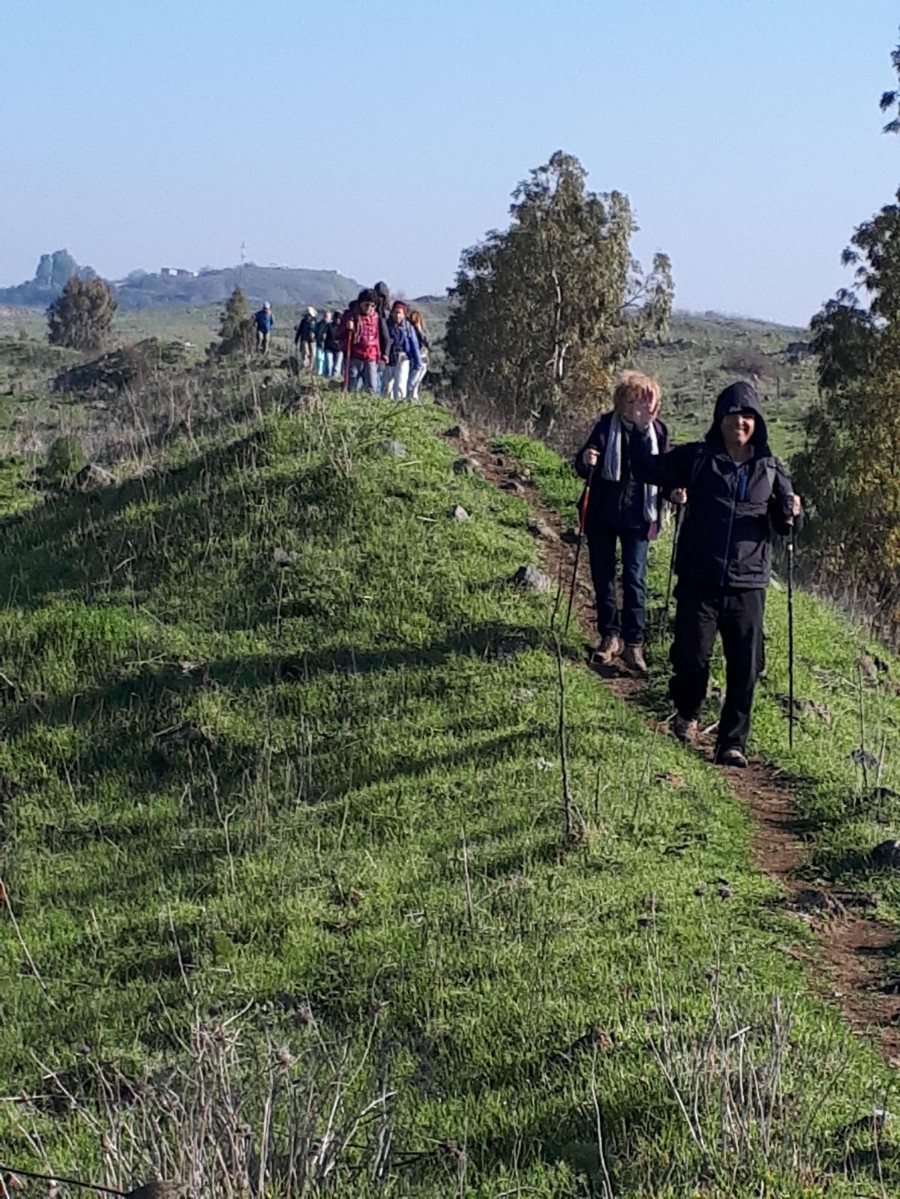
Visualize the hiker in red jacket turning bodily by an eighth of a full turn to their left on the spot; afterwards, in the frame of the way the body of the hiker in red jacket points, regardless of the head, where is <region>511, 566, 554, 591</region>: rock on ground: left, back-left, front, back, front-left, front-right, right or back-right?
front-right

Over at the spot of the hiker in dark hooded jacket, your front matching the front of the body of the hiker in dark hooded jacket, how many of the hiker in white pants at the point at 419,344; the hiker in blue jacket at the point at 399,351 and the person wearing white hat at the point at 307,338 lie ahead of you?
0

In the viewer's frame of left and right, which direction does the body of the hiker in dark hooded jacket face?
facing the viewer

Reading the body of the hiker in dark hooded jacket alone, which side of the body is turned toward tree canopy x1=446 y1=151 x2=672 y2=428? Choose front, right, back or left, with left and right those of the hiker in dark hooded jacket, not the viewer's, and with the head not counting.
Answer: back

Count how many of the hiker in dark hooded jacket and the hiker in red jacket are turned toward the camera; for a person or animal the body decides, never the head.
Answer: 2

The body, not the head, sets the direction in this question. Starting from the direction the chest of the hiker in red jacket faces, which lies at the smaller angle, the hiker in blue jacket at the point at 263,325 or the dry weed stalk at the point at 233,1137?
the dry weed stalk

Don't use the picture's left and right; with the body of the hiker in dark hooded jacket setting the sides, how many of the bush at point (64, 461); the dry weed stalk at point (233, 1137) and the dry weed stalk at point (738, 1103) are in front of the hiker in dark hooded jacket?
2

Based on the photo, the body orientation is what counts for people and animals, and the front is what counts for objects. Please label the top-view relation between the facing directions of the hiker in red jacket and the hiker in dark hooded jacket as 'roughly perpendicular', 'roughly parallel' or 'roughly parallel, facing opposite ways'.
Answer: roughly parallel

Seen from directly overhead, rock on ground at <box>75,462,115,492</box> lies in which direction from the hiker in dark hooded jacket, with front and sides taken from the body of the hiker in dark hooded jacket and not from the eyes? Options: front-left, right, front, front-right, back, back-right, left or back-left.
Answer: back-right

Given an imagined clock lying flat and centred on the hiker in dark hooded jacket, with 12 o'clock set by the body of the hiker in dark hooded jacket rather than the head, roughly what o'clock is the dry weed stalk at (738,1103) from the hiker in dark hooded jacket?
The dry weed stalk is roughly at 12 o'clock from the hiker in dark hooded jacket.

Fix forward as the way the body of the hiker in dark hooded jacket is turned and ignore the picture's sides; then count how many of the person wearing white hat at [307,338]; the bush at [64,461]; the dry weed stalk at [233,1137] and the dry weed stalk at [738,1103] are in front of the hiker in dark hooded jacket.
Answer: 2

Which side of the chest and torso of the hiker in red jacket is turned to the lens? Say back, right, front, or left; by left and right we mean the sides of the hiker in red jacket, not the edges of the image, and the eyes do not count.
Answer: front

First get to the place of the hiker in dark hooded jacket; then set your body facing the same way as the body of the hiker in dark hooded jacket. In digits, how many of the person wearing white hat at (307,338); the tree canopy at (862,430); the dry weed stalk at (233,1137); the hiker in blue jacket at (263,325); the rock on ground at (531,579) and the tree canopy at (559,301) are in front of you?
1
